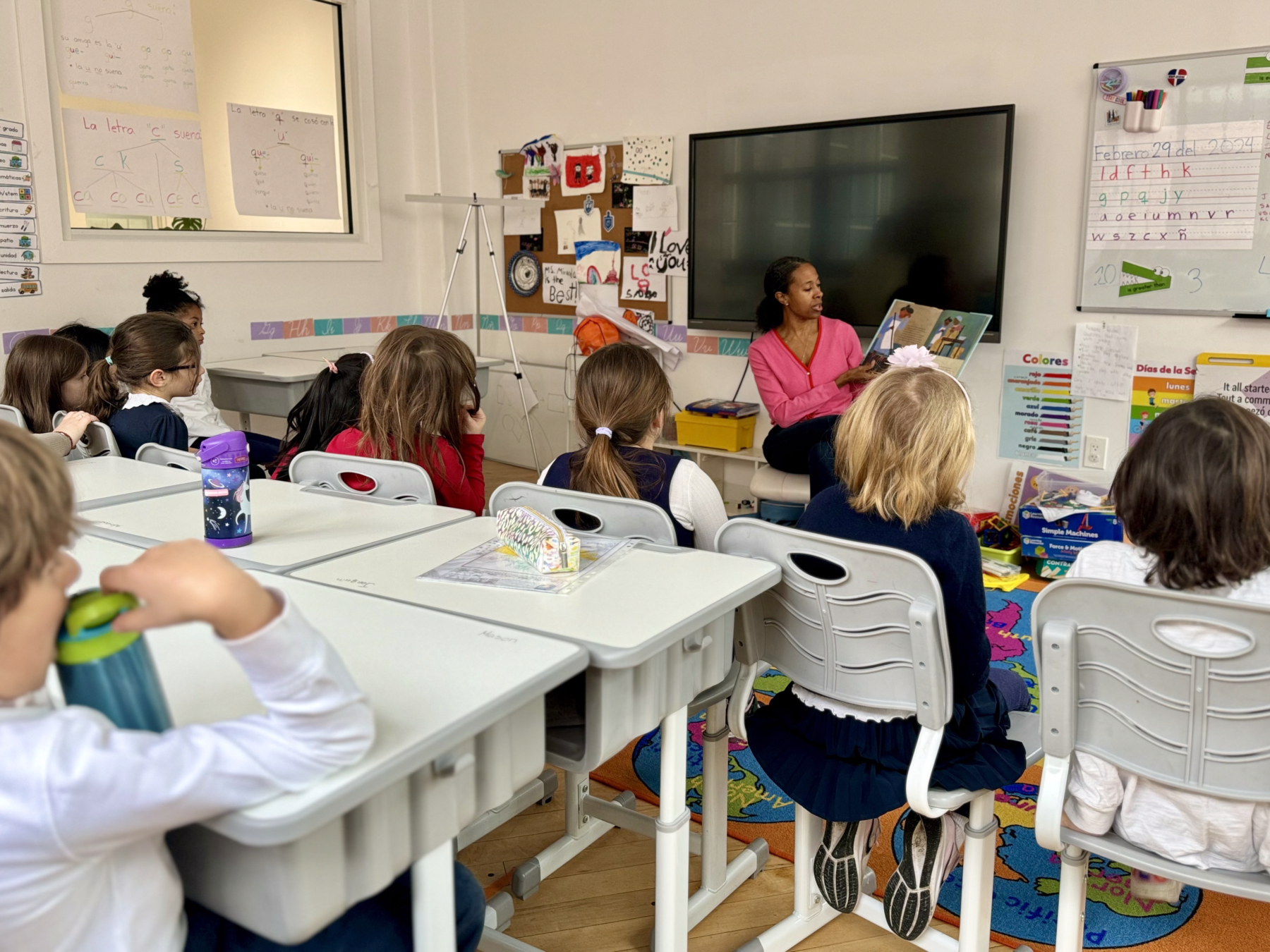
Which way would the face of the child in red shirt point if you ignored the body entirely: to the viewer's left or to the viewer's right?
to the viewer's right

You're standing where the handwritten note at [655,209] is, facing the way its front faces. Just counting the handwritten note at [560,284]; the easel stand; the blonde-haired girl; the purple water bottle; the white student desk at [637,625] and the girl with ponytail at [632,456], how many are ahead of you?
4

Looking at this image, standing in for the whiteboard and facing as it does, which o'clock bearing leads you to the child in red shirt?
The child in red shirt is roughly at 1 o'clock from the whiteboard.

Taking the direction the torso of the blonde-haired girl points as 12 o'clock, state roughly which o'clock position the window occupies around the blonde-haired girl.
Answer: The window is roughly at 9 o'clock from the blonde-haired girl.

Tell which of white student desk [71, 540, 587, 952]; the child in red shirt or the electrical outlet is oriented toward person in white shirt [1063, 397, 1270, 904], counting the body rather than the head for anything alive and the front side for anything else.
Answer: the electrical outlet

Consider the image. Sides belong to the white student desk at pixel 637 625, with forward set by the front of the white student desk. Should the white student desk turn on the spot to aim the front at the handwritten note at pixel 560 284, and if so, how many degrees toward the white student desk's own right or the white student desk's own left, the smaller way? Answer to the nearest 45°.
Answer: approximately 135° to the white student desk's own right

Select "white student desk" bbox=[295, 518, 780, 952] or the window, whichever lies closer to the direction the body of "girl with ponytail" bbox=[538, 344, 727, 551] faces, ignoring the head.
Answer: the window

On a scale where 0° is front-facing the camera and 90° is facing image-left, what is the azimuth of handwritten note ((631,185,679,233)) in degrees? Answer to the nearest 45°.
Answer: approximately 0°

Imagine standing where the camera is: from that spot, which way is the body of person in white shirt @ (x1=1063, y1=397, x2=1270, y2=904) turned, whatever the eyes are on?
away from the camera

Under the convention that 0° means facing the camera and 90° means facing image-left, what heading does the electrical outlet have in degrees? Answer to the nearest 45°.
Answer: approximately 0°

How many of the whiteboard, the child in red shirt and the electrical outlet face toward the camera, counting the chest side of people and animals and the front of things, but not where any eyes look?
2
